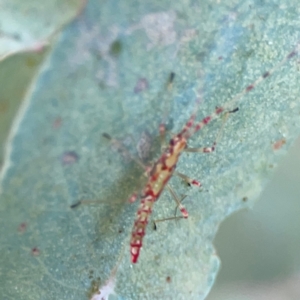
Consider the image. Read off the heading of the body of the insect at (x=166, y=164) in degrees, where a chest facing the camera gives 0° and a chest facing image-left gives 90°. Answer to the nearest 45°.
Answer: approximately 225°
